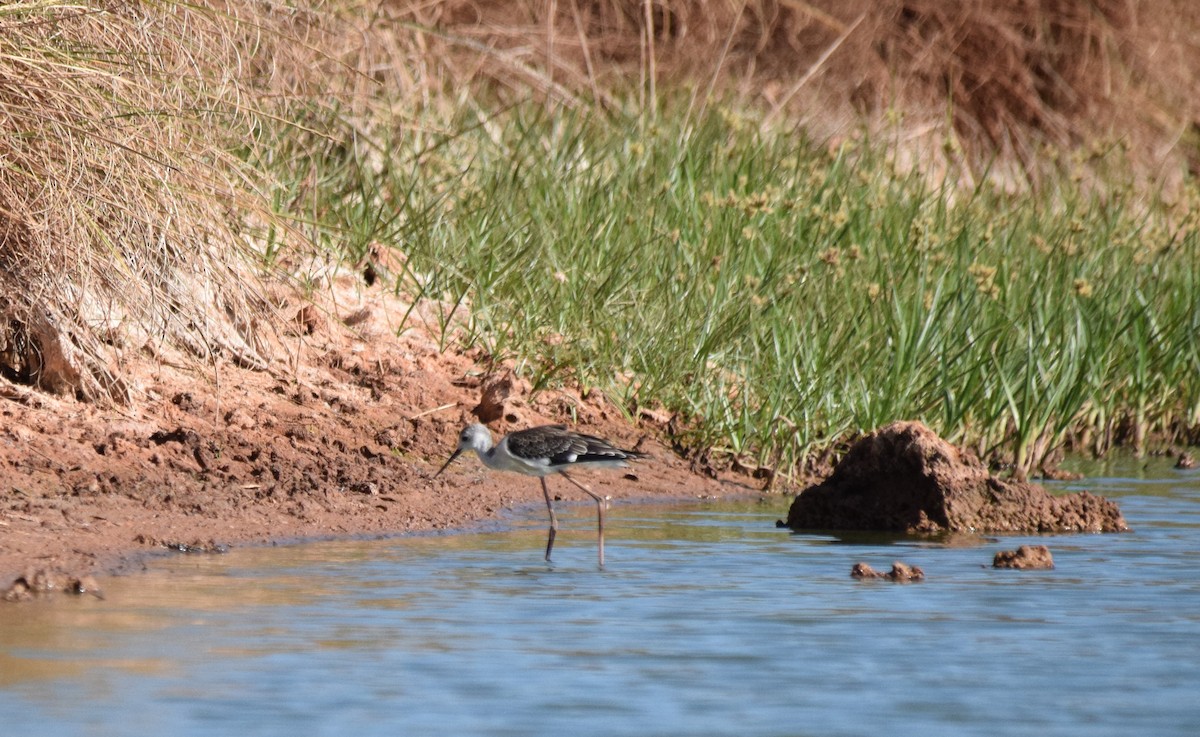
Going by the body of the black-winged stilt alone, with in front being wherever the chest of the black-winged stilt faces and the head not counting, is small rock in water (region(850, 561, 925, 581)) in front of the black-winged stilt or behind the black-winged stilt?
behind

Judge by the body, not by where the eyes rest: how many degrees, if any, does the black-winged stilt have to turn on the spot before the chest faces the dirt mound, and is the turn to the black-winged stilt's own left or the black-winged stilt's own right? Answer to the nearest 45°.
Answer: approximately 180°

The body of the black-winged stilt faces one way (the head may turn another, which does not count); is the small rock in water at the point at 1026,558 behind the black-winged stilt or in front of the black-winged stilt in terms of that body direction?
behind

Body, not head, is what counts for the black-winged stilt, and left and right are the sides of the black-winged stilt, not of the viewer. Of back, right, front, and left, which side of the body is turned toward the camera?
left
